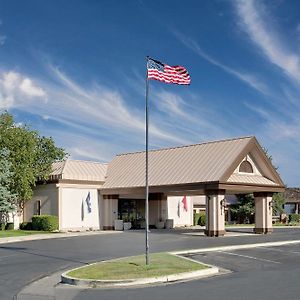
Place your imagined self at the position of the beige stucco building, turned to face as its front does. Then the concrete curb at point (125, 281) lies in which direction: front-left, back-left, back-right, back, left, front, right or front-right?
front-right

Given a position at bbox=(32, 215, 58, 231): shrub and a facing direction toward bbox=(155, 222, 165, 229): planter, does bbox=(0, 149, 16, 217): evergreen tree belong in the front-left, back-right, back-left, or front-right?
back-left

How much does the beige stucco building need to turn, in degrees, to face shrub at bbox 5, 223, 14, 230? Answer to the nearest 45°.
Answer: approximately 135° to its right

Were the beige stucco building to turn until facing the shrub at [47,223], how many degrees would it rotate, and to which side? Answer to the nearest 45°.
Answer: approximately 135° to its right

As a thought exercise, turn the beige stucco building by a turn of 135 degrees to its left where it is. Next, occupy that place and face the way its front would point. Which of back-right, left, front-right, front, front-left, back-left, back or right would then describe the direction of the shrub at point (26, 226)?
left

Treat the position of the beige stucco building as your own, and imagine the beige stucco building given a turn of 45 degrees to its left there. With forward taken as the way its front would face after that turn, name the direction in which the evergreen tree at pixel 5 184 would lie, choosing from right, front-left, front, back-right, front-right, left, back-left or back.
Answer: back

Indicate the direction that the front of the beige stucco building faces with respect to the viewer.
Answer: facing the viewer and to the right of the viewer

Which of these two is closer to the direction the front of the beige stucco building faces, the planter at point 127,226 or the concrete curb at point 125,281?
the concrete curb

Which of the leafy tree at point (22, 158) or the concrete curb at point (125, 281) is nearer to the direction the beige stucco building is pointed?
the concrete curb
